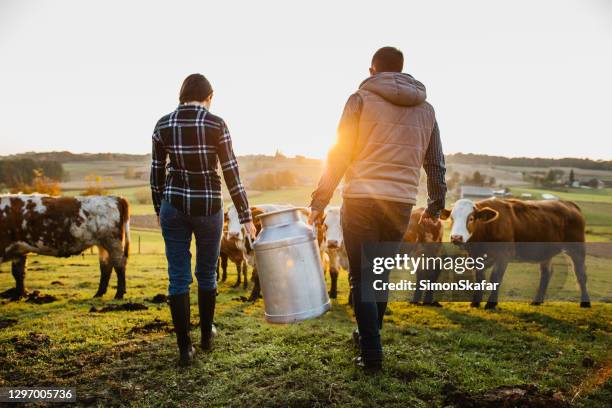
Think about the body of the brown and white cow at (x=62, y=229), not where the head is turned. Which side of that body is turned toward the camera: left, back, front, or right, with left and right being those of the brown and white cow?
left

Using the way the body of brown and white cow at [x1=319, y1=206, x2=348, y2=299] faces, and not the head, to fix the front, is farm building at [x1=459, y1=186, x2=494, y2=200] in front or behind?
behind

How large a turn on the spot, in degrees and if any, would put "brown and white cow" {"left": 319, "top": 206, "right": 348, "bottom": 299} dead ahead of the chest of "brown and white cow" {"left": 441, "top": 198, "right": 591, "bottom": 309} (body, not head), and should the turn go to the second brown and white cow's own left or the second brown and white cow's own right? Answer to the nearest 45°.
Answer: approximately 45° to the second brown and white cow's own left

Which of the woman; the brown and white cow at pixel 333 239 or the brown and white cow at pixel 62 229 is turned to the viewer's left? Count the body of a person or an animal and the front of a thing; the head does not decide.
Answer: the brown and white cow at pixel 62 229

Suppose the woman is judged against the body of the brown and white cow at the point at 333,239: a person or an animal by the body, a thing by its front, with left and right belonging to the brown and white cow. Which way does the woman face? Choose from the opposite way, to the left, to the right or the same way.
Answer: the opposite way

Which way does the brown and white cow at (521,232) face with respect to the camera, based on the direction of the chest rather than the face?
to the viewer's left

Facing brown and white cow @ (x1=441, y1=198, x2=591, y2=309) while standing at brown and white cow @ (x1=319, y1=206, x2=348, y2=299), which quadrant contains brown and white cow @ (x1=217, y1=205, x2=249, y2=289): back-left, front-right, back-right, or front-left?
back-left

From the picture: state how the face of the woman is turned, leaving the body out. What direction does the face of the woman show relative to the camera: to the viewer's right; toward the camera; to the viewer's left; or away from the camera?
away from the camera

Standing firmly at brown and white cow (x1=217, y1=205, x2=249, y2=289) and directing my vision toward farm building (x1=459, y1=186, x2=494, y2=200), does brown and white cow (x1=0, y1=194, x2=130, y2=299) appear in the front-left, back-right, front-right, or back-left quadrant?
back-left

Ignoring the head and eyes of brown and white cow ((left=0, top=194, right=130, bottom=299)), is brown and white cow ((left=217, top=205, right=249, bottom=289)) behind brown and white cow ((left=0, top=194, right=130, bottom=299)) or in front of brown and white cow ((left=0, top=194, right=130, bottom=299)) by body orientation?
behind

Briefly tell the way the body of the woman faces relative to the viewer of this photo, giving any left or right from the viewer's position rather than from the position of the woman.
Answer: facing away from the viewer

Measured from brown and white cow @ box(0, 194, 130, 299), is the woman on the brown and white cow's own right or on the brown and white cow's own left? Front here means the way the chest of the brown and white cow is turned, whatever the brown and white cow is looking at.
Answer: on the brown and white cow's own left
